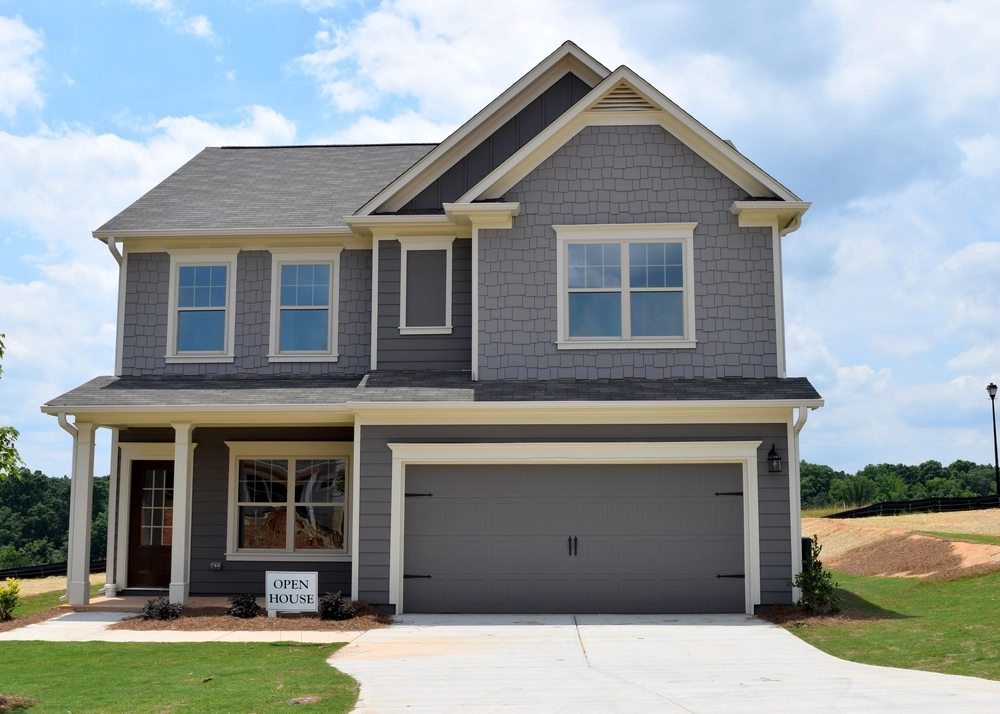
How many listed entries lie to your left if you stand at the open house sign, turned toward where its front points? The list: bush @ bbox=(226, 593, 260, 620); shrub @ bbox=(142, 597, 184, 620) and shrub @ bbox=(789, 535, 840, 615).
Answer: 1

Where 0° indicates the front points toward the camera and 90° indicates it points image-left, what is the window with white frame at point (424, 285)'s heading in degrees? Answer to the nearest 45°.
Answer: approximately 0°

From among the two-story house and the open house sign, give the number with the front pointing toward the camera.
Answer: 2

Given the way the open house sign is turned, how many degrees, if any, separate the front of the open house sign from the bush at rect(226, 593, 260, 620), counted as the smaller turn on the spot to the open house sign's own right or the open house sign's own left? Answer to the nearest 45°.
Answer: approximately 135° to the open house sign's own right

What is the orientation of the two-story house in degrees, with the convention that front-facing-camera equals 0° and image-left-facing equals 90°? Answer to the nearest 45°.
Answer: approximately 0°

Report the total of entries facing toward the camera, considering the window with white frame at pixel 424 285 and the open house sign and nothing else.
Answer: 2
